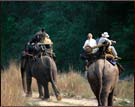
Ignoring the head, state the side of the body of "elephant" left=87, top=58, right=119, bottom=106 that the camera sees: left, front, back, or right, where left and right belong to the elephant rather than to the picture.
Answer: back

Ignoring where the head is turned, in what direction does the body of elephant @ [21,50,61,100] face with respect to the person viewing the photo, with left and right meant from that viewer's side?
facing away from the viewer and to the left of the viewer

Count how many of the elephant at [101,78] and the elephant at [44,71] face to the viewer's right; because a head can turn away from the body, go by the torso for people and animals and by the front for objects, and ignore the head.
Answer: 0
